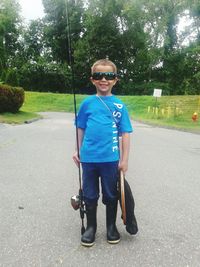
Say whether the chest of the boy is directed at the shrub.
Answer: no

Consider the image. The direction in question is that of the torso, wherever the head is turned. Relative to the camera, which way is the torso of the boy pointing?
toward the camera

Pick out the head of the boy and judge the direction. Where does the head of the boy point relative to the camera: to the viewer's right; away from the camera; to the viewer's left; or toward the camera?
toward the camera
